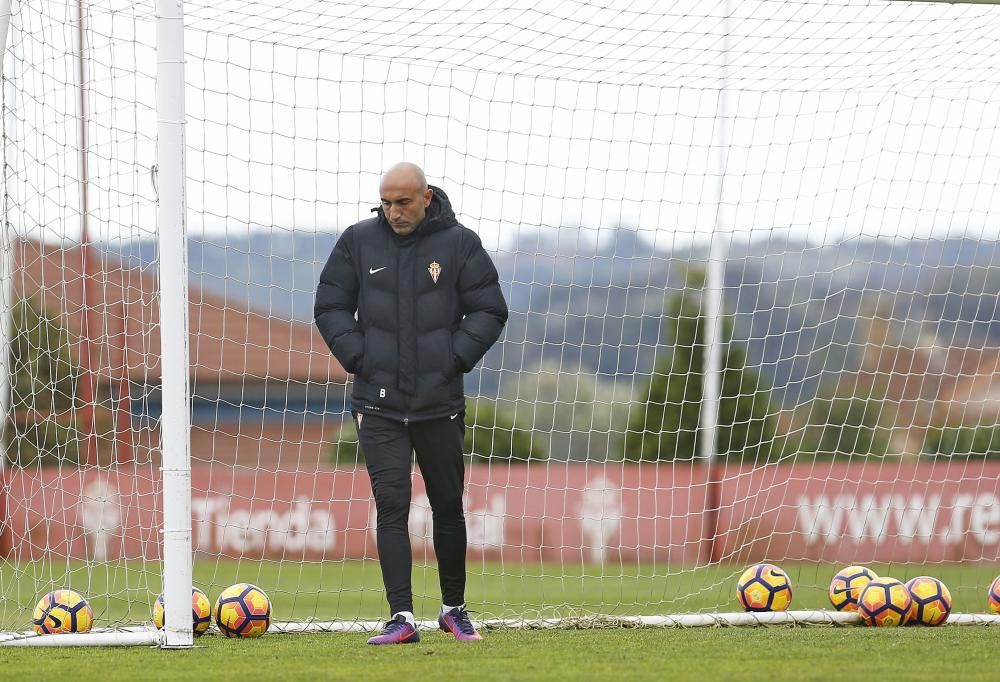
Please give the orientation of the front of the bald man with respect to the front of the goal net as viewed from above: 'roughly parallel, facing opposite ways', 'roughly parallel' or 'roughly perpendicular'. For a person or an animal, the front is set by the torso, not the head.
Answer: roughly parallel

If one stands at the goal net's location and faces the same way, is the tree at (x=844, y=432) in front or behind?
behind

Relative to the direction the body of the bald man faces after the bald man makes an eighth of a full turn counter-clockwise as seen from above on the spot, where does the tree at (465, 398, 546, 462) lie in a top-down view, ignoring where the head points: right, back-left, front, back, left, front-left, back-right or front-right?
back-left

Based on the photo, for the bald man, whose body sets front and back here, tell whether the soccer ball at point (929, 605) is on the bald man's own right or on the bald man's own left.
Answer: on the bald man's own left

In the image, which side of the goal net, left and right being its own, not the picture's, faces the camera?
front

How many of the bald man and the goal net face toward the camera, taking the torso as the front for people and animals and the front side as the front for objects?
2

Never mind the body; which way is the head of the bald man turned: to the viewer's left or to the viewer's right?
to the viewer's left

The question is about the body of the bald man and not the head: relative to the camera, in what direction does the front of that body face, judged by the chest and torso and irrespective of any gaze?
toward the camera

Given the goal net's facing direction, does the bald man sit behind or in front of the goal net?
in front

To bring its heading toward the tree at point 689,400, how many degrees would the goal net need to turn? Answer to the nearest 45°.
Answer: approximately 180°

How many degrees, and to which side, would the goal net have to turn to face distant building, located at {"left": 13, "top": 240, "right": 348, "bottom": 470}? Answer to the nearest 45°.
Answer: approximately 135° to its right
